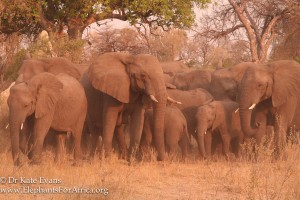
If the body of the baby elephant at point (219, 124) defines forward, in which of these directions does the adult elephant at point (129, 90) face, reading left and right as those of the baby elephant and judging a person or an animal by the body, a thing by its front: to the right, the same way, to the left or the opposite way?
to the left

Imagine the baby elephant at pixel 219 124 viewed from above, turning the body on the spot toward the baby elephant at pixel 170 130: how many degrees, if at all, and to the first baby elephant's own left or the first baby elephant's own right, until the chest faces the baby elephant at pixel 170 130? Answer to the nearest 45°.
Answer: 0° — it already faces it

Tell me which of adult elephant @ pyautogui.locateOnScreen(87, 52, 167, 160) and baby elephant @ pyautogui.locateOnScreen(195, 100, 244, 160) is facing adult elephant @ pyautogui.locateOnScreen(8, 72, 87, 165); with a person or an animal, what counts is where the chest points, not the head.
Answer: the baby elephant

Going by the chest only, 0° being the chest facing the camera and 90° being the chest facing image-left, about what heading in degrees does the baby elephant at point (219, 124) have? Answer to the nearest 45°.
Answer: approximately 45°

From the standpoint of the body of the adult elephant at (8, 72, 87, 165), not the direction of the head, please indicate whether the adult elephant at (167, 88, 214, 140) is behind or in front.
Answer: behind

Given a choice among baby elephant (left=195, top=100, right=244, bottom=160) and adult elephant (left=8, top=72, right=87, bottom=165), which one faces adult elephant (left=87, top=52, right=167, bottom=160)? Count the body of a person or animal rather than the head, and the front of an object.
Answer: the baby elephant

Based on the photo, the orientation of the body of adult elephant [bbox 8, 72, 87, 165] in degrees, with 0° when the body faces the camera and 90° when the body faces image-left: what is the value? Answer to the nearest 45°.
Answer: approximately 45°

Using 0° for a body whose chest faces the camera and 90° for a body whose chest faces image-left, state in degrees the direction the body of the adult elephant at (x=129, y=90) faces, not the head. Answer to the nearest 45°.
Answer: approximately 315°
